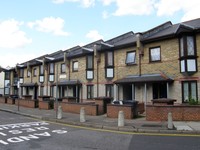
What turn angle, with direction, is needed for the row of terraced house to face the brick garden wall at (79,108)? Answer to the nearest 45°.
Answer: approximately 45° to its right

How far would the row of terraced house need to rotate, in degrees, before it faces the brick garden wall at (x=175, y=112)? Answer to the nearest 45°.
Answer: approximately 45° to its left

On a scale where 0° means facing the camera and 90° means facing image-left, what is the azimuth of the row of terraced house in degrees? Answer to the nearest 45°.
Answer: approximately 45°

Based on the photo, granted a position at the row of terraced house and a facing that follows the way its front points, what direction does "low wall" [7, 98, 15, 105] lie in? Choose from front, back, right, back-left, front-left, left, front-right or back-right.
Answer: right
